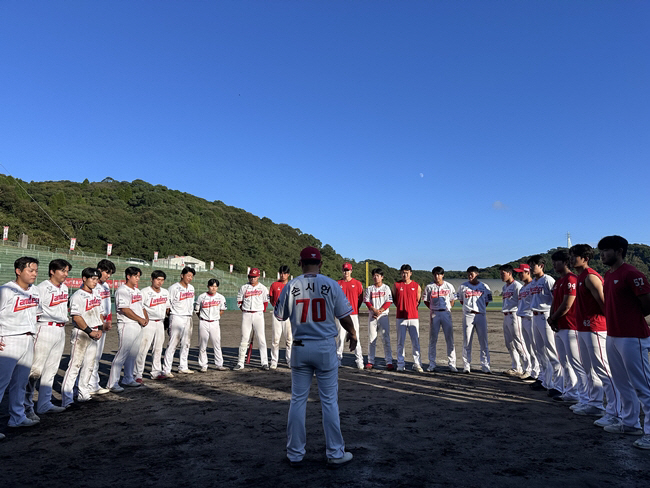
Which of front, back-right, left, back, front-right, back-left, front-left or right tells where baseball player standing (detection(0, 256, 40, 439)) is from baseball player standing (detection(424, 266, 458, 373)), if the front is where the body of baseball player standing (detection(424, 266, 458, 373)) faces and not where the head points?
front-right

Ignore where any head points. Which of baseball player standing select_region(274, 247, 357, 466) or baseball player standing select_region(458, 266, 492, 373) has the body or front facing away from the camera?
baseball player standing select_region(274, 247, 357, 466)

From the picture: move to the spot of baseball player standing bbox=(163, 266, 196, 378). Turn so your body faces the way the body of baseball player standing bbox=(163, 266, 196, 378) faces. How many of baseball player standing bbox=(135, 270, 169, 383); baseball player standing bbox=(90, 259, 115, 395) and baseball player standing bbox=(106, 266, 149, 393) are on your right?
3

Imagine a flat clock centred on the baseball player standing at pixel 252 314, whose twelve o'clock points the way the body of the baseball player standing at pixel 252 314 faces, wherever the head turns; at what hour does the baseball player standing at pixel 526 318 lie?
the baseball player standing at pixel 526 318 is roughly at 10 o'clock from the baseball player standing at pixel 252 314.

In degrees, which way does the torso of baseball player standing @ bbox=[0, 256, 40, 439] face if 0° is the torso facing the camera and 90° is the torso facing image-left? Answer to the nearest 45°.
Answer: approximately 315°

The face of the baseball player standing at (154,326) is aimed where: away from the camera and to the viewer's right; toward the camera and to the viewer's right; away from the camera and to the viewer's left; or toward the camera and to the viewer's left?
toward the camera and to the viewer's right

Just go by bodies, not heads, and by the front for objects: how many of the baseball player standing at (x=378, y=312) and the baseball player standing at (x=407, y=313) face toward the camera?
2

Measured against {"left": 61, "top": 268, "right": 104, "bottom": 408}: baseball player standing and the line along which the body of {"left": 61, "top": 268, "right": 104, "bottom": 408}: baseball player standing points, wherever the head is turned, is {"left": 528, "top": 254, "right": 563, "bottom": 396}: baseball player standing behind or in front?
in front
